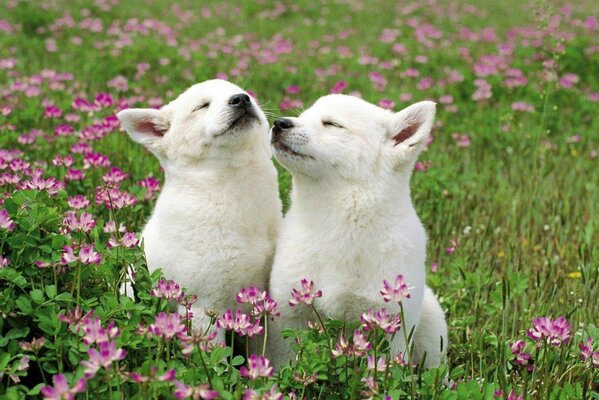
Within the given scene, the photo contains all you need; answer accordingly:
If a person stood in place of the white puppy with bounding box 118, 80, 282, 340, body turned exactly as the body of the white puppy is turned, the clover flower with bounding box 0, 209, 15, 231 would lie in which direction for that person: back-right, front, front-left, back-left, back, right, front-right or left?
right

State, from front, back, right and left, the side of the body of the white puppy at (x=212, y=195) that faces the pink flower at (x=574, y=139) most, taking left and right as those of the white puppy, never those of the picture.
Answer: left

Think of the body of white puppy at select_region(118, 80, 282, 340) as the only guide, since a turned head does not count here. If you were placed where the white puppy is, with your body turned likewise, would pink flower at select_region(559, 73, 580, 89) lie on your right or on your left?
on your left

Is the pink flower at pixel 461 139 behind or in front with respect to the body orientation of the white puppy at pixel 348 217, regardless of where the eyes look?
behind

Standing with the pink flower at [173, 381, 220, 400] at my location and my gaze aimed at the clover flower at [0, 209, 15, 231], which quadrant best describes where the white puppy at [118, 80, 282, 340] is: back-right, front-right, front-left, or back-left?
front-right

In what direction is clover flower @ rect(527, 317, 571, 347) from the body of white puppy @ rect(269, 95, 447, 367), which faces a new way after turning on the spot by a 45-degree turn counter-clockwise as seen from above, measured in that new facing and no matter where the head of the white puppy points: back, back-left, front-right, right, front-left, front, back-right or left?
front-left

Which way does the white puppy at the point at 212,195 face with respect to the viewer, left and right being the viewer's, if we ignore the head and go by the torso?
facing the viewer and to the right of the viewer

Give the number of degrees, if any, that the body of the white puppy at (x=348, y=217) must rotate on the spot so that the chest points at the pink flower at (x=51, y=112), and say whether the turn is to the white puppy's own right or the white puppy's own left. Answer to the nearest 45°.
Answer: approximately 90° to the white puppy's own right

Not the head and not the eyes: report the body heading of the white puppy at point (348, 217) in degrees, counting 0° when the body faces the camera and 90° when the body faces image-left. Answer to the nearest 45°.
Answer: approximately 45°

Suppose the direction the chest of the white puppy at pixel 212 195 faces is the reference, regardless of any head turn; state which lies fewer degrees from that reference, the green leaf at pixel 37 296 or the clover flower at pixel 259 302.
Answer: the clover flower

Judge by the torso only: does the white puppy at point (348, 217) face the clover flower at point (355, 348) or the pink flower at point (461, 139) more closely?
the clover flower

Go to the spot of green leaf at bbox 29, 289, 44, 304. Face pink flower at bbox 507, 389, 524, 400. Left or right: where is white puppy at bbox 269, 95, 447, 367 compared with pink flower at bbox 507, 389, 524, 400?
left

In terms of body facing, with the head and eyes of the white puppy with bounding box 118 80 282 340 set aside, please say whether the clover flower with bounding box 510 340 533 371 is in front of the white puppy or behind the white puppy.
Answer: in front

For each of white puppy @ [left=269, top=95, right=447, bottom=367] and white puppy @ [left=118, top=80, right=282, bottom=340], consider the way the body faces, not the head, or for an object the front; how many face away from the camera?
0
